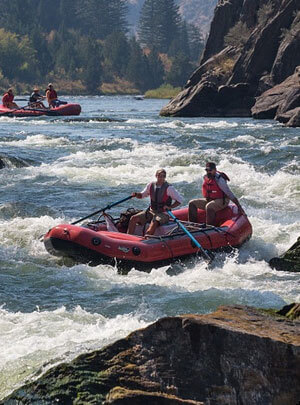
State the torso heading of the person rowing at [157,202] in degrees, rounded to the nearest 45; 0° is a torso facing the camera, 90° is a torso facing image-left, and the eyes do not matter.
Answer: approximately 45°

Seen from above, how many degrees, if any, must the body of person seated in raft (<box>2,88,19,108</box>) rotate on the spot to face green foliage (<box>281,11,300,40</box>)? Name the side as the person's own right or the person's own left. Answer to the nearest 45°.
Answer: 0° — they already face it

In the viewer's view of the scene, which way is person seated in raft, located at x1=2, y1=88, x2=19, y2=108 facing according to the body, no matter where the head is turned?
to the viewer's right

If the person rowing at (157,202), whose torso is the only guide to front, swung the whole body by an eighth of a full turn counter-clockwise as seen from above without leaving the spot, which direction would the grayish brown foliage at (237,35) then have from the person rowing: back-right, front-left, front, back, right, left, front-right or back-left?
back

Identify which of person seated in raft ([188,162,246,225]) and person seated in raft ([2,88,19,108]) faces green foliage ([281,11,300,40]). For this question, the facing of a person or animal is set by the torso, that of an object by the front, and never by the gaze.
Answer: person seated in raft ([2,88,19,108])

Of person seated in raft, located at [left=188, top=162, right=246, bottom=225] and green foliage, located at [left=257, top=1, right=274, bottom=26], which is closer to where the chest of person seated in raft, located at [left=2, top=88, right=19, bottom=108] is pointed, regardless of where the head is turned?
the green foliage

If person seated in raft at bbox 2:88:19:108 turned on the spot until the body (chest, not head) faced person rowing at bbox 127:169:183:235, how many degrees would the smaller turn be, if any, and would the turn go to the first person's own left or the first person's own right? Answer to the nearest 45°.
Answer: approximately 90° to the first person's own right

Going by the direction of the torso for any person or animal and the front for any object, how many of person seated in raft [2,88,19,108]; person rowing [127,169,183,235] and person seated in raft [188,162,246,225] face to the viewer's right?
1

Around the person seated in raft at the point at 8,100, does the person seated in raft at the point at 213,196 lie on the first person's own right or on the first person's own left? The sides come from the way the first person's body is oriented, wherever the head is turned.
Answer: on the first person's own right

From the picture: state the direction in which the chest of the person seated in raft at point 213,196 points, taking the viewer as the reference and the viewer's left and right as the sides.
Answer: facing the viewer and to the left of the viewer

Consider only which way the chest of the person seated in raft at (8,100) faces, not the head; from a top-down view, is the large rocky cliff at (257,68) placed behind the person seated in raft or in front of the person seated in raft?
in front
